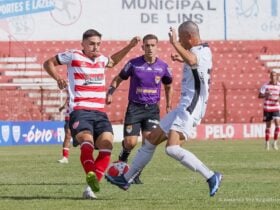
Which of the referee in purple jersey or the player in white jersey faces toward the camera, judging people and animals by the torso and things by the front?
the referee in purple jersey

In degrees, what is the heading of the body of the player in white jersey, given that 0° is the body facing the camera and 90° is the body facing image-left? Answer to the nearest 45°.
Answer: approximately 90°

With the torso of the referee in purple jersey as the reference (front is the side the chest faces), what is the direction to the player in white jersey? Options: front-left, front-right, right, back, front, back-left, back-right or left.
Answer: front

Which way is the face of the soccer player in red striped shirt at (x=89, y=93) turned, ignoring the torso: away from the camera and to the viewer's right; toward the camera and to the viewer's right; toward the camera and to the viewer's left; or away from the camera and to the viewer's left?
toward the camera and to the viewer's right

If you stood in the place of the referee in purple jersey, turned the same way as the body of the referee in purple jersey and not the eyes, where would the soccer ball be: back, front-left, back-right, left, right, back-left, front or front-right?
front

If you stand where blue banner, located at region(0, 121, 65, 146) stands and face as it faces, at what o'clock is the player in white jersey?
The player in white jersey is roughly at 12 o'clock from the blue banner.

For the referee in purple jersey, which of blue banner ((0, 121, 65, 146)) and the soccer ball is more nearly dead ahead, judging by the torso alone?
the soccer ball

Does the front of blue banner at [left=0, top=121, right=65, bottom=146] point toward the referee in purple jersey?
yes

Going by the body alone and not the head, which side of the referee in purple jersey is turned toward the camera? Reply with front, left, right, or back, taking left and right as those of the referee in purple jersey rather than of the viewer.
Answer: front

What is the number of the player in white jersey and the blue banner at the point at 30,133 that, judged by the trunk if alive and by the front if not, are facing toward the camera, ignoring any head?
1

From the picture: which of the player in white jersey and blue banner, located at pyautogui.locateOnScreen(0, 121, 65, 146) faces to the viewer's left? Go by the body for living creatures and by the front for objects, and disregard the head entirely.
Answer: the player in white jersey

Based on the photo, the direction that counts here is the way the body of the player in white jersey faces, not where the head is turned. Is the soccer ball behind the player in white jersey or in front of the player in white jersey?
in front

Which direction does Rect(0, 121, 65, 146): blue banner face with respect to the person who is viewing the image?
facing the viewer

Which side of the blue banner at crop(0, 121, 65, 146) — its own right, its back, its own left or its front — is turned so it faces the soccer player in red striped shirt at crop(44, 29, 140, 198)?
front

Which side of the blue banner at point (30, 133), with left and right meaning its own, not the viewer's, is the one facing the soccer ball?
front
